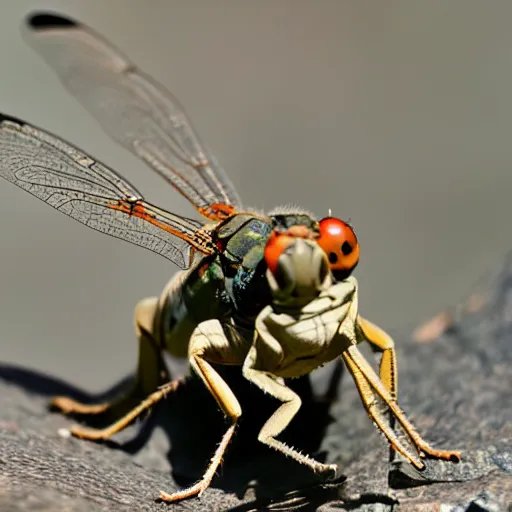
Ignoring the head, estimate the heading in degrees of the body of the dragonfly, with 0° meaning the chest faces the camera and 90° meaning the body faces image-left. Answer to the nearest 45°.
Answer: approximately 315°
